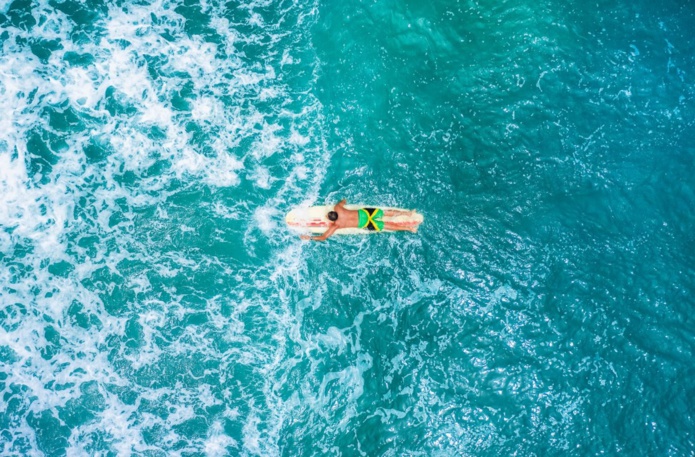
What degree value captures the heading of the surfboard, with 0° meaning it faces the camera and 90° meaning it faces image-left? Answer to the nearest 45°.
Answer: approximately 90°
